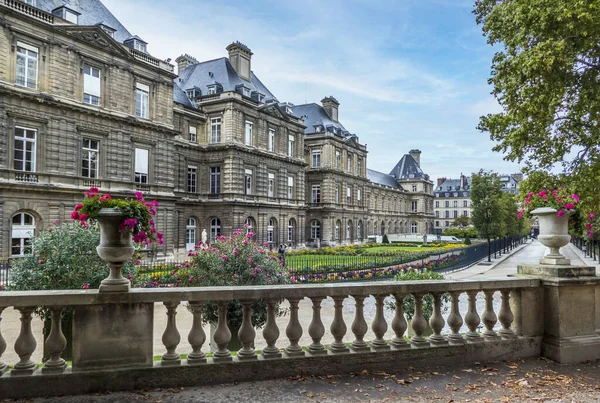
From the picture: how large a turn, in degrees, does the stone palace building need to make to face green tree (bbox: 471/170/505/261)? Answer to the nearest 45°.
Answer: approximately 45° to its left

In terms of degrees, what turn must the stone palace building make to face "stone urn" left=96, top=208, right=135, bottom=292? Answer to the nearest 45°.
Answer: approximately 45° to its right

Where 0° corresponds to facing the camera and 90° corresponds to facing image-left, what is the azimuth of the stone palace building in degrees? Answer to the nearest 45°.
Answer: approximately 315°

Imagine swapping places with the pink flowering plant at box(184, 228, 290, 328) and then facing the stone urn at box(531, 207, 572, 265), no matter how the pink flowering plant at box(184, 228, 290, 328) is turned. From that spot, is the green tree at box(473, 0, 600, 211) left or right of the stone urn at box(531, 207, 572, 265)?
left

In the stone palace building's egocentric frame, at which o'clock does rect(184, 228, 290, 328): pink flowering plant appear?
The pink flowering plant is roughly at 1 o'clock from the stone palace building.
